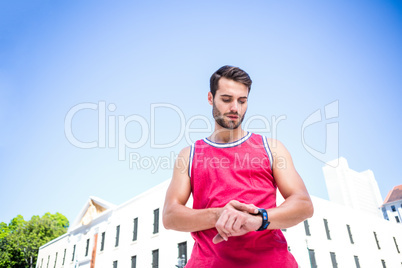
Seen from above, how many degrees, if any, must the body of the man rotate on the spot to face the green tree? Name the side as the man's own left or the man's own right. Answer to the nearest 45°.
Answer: approximately 135° to the man's own right

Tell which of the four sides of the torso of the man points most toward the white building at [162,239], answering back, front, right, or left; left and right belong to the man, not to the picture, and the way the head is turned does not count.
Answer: back

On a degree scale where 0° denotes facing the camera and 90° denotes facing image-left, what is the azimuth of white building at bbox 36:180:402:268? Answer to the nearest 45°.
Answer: approximately 45°

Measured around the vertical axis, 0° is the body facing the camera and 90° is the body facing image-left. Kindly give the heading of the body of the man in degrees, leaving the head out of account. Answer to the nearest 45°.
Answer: approximately 0°

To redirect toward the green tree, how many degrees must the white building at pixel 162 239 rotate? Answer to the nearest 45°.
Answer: approximately 90° to its right
